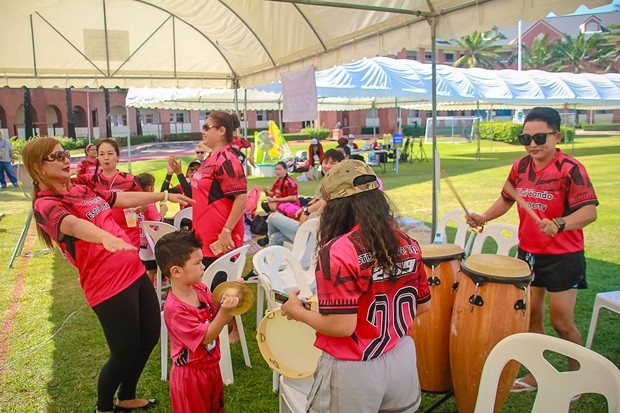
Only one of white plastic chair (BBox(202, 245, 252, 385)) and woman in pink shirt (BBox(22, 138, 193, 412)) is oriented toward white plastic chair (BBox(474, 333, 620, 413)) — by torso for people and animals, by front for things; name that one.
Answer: the woman in pink shirt

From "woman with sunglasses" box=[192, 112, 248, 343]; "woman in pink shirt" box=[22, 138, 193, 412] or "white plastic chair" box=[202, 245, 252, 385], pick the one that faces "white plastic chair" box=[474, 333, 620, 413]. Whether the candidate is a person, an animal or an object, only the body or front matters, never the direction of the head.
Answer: the woman in pink shirt

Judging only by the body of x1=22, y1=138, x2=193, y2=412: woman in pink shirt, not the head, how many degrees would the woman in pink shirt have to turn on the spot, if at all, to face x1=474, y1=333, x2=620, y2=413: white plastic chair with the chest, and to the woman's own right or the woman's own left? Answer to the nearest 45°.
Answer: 0° — they already face it

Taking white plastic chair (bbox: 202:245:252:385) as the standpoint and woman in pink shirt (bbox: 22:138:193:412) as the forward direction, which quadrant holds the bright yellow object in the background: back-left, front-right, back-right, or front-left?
back-right

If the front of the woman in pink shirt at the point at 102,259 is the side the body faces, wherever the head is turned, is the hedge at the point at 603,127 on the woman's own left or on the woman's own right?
on the woman's own left

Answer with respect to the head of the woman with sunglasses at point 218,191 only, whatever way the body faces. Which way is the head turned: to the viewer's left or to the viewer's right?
to the viewer's left

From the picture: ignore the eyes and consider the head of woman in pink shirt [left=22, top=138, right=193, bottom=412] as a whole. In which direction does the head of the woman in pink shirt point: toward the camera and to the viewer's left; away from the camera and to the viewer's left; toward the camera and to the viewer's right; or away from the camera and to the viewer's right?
toward the camera and to the viewer's right

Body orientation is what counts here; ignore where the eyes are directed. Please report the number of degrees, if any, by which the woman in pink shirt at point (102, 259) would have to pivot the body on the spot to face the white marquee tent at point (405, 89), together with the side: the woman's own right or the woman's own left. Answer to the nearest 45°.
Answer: approximately 90° to the woman's own left

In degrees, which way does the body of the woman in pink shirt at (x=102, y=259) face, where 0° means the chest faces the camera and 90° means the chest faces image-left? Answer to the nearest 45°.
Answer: approximately 315°
